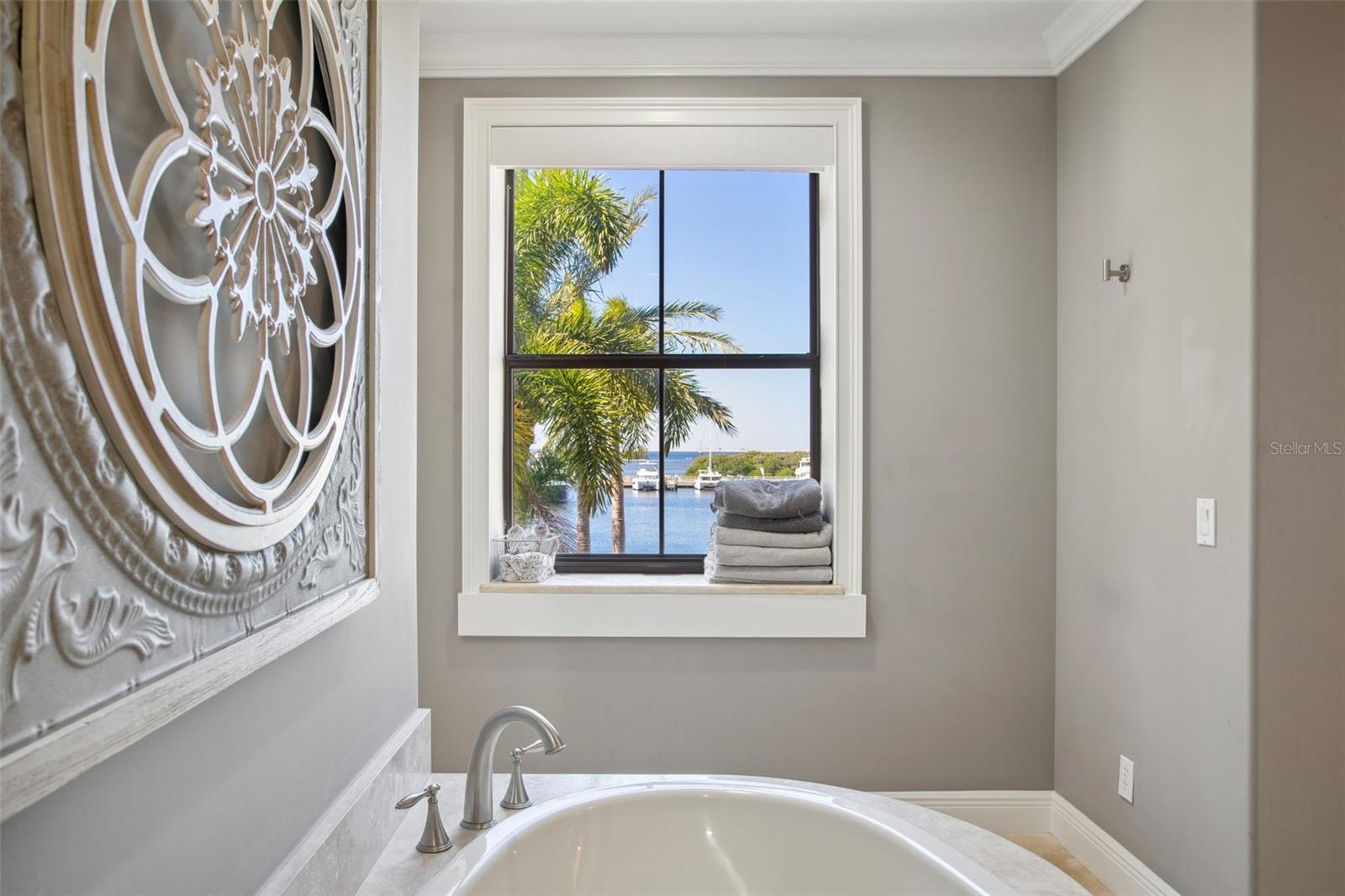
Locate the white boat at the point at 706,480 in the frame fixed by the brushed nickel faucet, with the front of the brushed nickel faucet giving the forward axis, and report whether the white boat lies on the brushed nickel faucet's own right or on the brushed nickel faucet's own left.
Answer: on the brushed nickel faucet's own left

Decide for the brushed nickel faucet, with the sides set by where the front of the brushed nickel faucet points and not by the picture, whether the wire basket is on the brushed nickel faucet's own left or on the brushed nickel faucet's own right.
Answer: on the brushed nickel faucet's own left

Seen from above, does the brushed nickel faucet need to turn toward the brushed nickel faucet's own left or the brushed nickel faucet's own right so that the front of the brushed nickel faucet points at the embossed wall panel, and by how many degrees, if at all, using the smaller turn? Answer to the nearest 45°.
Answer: approximately 90° to the brushed nickel faucet's own right

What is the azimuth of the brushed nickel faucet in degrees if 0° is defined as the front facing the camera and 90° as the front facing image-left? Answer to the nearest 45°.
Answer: approximately 270°

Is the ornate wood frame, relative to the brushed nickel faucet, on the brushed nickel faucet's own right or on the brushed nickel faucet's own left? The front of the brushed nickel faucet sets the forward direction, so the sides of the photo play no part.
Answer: on the brushed nickel faucet's own right

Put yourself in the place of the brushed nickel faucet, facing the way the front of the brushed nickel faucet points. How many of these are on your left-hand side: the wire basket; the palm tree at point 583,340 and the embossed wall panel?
2
